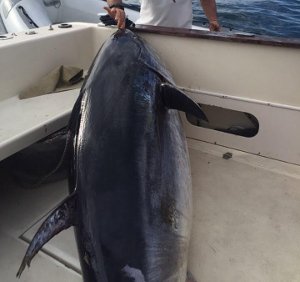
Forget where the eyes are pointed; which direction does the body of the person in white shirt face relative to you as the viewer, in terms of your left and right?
facing the viewer
